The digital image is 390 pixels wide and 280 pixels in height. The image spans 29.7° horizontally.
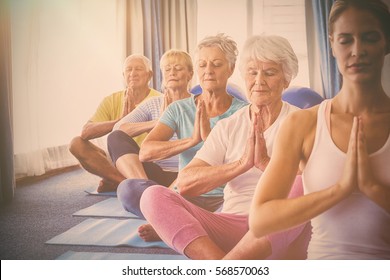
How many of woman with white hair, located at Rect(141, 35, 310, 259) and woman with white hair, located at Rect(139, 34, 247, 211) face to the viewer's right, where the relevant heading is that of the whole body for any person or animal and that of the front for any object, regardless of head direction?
0

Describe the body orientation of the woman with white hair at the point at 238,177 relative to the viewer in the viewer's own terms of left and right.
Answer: facing the viewer and to the left of the viewer

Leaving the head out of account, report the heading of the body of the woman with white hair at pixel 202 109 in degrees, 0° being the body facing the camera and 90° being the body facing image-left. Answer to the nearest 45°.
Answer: approximately 45°

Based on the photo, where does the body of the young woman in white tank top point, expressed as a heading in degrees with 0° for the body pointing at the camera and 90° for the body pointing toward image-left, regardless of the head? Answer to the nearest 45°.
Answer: approximately 0°

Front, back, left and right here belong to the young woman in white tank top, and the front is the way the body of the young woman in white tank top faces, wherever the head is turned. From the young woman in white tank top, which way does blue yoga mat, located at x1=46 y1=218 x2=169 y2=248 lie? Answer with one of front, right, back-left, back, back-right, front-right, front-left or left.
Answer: right

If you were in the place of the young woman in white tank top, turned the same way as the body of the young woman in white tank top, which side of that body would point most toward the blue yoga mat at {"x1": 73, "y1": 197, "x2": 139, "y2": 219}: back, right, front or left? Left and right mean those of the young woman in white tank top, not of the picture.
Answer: right

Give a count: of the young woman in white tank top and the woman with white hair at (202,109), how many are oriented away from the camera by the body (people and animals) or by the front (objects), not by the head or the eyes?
0

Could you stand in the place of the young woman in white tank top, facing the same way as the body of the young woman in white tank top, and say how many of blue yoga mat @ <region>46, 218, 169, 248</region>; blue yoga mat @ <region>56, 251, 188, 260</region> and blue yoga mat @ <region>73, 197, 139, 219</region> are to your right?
3
